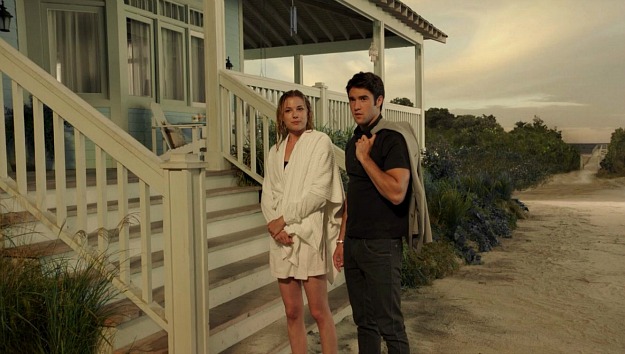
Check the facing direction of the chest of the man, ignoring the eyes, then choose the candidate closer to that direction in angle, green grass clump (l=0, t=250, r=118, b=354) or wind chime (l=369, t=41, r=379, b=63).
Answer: the green grass clump

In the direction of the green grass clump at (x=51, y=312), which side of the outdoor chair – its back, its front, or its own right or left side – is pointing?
right

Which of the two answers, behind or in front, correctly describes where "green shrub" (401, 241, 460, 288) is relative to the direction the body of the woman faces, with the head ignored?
behind

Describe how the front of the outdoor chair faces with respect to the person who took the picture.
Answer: facing to the right of the viewer

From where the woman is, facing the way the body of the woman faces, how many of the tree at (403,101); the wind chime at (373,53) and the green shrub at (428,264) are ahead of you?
0

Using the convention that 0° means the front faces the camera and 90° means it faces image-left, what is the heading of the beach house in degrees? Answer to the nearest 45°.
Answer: approximately 315°

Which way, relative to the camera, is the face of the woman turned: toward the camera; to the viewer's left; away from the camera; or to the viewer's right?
toward the camera

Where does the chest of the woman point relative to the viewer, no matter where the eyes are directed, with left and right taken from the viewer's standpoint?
facing the viewer and to the left of the viewer

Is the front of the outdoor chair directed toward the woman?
no

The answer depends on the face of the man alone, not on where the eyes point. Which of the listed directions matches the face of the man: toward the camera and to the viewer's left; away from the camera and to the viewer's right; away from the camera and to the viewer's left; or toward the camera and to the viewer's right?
toward the camera and to the viewer's left

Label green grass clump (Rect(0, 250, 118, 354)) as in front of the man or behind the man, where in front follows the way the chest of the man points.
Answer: in front

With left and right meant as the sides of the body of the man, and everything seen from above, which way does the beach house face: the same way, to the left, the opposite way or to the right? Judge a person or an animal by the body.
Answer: to the left
